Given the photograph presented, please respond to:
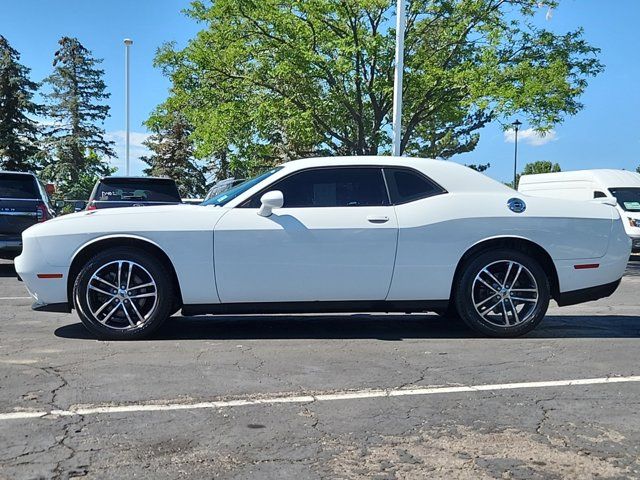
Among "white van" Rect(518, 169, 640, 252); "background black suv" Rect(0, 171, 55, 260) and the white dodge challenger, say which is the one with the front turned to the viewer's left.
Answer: the white dodge challenger

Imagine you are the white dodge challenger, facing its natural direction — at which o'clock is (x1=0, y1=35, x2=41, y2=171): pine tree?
The pine tree is roughly at 2 o'clock from the white dodge challenger.

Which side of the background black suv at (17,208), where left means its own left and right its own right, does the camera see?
back

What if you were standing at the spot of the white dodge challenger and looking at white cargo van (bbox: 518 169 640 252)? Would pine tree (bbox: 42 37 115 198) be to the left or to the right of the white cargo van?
left

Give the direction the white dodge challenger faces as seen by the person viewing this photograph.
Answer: facing to the left of the viewer

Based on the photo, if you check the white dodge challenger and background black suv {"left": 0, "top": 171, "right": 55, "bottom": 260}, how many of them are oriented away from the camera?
1

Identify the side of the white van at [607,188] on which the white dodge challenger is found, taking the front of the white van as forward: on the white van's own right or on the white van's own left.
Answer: on the white van's own right

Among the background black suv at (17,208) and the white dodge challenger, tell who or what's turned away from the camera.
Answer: the background black suv

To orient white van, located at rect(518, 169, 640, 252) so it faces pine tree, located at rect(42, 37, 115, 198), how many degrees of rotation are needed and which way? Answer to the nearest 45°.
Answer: approximately 180°
